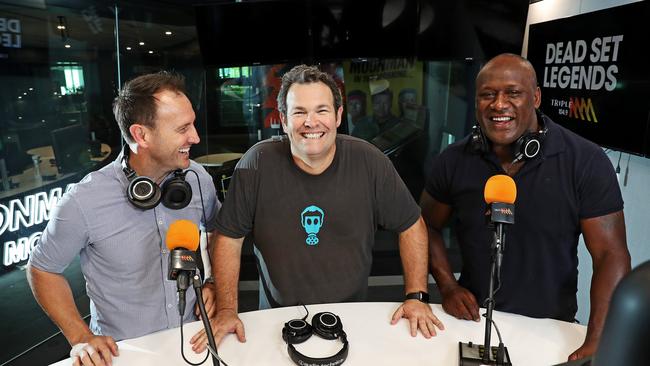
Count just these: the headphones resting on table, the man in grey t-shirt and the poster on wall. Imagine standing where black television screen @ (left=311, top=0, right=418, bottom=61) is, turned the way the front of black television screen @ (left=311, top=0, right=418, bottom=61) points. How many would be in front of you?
2

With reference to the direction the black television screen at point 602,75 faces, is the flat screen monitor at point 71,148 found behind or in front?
in front

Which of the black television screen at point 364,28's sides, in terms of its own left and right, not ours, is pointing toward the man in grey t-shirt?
front

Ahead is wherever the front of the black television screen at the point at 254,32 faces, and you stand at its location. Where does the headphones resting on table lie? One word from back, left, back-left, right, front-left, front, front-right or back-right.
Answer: front

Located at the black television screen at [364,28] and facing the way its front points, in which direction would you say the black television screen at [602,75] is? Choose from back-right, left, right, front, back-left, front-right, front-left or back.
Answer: front-left

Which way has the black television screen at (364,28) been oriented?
toward the camera

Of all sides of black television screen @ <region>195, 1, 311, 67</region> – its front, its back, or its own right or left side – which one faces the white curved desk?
front

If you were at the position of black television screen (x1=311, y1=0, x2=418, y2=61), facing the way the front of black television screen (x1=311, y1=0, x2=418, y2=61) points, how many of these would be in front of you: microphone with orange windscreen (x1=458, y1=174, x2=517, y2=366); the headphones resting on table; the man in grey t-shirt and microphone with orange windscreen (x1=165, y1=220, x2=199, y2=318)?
4

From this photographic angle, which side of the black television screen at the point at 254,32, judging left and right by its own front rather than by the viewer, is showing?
front

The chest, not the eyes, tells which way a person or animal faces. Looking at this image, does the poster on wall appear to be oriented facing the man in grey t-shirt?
yes

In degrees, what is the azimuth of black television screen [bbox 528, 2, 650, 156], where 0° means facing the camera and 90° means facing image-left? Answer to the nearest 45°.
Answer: approximately 45°

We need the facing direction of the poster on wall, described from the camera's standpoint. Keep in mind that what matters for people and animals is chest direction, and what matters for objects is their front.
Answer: facing the viewer

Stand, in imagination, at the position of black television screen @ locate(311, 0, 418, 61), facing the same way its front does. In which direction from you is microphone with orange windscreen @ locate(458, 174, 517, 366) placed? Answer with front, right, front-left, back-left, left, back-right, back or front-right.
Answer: front

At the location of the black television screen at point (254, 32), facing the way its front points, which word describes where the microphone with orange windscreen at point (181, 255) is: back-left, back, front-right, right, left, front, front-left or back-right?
front

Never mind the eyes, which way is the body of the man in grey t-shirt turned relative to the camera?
toward the camera

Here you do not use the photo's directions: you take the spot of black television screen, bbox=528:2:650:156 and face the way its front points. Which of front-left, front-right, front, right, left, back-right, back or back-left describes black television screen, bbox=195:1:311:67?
front-right
